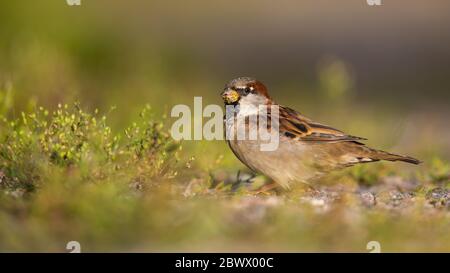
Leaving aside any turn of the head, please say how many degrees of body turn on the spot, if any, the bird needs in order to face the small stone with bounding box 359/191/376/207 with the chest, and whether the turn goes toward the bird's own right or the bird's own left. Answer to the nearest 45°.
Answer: approximately 180°

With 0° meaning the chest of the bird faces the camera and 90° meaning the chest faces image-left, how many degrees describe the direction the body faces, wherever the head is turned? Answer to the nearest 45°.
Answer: approximately 90°
